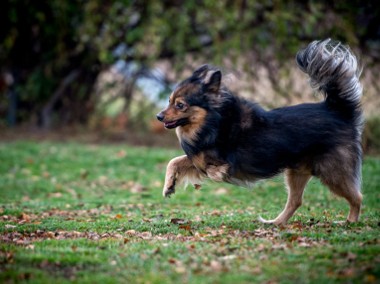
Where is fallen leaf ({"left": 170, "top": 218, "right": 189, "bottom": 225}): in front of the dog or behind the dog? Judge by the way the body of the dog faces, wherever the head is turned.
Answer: in front

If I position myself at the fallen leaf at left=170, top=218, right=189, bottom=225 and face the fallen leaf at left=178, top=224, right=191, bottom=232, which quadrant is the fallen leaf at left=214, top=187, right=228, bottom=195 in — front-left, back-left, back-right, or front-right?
back-left

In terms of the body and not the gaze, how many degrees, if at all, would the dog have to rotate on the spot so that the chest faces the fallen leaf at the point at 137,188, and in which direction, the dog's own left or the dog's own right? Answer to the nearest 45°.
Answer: approximately 45° to the dog's own right

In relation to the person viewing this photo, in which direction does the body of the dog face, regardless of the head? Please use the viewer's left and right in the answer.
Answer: facing to the left of the viewer

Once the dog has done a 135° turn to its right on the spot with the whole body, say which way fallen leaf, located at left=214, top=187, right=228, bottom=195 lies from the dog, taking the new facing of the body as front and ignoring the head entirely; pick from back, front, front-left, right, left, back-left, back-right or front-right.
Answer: front-left
